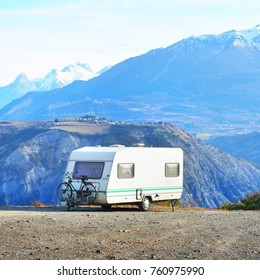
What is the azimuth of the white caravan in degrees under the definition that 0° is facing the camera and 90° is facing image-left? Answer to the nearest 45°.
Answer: approximately 45°
